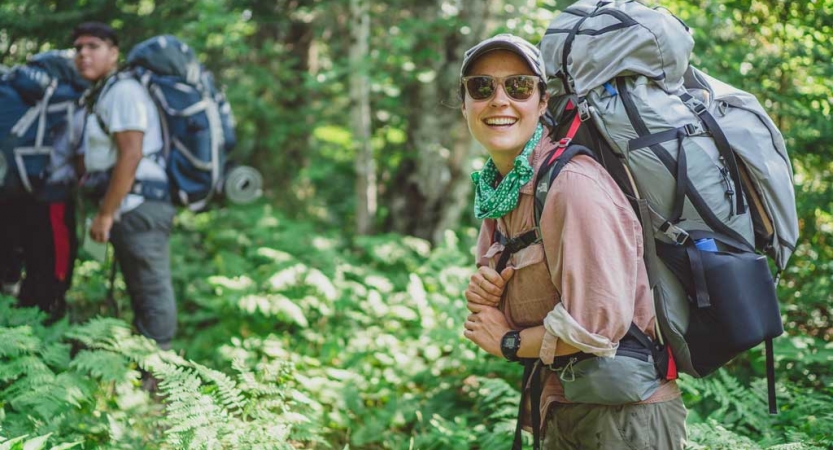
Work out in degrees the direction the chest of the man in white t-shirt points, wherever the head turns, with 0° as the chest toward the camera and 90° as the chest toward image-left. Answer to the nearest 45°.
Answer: approximately 90°

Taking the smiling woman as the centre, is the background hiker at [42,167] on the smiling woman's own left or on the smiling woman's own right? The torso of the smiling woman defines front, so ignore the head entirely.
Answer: on the smiling woman's own right

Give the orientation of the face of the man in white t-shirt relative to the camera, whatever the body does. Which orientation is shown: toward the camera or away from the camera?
toward the camera

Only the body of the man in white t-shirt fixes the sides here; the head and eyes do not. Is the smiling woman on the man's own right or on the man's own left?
on the man's own left

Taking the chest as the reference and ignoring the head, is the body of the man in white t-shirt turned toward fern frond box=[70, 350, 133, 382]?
no

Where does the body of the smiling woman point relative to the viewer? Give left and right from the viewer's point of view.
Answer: facing the viewer and to the left of the viewer

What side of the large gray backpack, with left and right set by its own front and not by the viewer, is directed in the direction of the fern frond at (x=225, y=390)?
back

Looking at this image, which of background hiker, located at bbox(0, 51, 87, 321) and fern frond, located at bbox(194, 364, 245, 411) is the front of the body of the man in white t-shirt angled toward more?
the background hiker

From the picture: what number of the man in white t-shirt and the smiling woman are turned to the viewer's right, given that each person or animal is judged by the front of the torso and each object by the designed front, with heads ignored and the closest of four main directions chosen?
0

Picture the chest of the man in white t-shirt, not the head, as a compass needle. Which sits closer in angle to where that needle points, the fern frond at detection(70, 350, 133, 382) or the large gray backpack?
the fern frond

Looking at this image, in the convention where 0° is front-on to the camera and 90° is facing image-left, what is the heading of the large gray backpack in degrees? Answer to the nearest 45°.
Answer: approximately 270°

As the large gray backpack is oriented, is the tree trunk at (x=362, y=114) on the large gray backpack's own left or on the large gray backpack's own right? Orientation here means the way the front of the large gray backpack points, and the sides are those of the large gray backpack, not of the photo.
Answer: on the large gray backpack's own left

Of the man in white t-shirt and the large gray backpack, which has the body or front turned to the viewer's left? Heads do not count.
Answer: the man in white t-shirt

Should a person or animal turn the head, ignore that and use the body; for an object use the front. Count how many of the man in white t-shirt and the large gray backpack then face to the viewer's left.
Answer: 1

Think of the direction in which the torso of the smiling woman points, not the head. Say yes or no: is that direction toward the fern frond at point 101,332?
no
